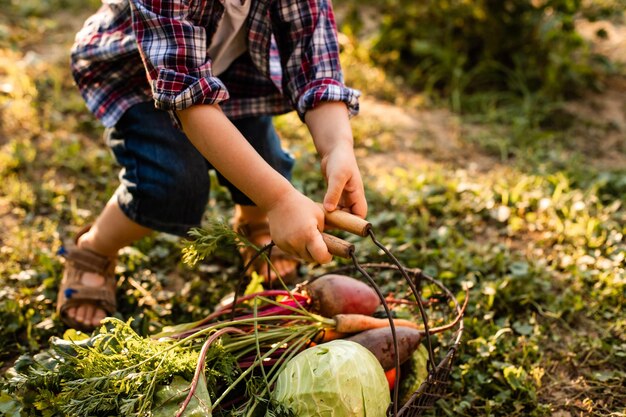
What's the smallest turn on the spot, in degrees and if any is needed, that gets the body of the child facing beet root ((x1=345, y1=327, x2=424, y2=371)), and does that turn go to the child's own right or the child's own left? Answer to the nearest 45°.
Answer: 0° — they already face it

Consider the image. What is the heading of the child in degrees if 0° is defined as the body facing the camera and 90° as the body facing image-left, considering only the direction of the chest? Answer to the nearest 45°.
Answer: approximately 315°

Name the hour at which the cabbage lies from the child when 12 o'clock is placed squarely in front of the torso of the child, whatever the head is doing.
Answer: The cabbage is roughly at 1 o'clock from the child.
